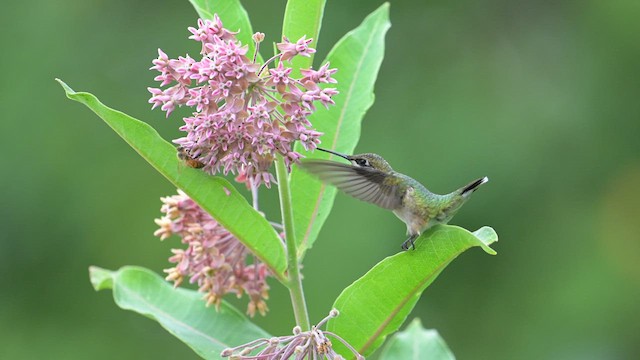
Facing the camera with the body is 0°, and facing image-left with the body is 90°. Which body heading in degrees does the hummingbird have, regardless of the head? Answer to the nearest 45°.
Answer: approximately 90°
